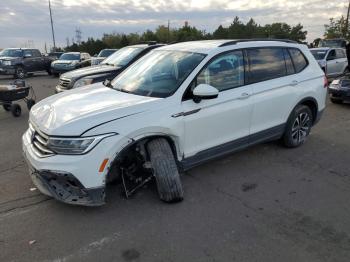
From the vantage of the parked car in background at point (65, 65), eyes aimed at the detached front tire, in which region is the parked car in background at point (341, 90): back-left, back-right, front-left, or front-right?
front-left

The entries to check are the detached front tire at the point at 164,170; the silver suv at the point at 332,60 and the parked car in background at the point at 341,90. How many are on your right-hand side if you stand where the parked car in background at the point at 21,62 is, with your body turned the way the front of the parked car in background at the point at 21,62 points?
0

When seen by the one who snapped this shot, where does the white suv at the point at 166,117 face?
facing the viewer and to the left of the viewer

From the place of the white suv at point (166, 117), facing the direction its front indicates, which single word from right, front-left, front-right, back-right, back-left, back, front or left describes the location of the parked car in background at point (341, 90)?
back

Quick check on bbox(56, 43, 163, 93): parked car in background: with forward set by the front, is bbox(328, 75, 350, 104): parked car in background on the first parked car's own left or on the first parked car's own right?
on the first parked car's own left

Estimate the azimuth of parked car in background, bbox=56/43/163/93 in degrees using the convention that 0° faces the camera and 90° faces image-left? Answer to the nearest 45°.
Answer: approximately 45°

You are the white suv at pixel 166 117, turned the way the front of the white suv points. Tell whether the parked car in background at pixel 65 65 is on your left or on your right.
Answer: on your right

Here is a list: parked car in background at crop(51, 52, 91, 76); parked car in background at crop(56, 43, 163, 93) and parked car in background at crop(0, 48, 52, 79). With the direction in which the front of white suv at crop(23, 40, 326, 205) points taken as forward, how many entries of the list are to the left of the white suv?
0

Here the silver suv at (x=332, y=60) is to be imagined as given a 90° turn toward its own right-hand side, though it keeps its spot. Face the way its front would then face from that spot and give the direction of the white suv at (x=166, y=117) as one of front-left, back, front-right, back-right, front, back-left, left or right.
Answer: back-left

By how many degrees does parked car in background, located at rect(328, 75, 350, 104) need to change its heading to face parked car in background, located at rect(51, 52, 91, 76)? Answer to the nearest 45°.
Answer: approximately 45° to its right

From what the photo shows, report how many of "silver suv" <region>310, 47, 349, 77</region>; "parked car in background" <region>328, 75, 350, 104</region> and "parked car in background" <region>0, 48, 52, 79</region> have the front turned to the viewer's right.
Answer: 0

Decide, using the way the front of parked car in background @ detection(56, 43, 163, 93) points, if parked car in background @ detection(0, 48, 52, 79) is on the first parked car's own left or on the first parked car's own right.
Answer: on the first parked car's own right

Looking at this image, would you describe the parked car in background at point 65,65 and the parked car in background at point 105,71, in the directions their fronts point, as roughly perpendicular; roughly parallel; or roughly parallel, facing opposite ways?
roughly parallel

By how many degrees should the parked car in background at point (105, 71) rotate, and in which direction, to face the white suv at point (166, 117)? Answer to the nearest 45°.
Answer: approximately 45° to its left

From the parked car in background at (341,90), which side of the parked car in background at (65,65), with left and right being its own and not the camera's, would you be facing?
left

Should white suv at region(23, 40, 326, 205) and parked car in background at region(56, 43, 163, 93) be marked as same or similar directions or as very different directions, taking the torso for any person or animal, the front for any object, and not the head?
same or similar directions

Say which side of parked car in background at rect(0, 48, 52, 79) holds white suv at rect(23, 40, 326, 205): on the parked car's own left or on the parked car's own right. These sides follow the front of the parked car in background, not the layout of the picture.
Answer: on the parked car's own left

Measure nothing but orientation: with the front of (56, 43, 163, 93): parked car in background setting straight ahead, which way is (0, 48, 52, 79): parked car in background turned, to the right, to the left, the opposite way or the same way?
the same way
